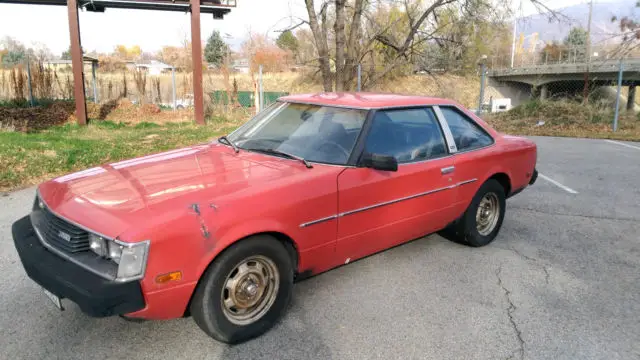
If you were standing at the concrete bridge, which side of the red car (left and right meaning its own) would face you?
back

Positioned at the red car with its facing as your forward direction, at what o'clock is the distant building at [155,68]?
The distant building is roughly at 4 o'clock from the red car.

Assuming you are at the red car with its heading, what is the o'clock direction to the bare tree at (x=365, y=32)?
The bare tree is roughly at 5 o'clock from the red car.

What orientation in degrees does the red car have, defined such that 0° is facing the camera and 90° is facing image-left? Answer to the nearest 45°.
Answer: approximately 45°
